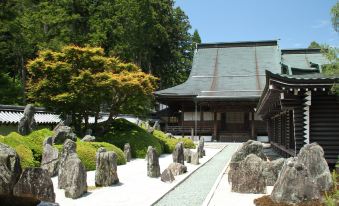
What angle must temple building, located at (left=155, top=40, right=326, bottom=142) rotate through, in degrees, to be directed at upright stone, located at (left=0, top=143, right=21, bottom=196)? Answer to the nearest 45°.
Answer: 0° — it already faces it

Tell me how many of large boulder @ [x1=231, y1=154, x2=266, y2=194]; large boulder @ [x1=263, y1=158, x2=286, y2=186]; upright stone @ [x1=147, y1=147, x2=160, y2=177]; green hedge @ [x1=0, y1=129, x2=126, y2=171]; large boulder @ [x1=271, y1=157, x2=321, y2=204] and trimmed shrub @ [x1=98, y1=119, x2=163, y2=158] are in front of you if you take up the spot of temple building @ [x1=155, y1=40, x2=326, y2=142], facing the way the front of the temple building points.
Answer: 6

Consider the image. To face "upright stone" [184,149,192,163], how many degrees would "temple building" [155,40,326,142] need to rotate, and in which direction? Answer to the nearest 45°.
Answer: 0° — it already faces it

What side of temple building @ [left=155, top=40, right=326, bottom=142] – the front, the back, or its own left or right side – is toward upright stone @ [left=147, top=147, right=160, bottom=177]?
front

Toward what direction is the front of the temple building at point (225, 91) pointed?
toward the camera

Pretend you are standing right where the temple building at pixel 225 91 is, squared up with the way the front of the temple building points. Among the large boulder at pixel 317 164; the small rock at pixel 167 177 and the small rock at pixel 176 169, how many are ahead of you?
3

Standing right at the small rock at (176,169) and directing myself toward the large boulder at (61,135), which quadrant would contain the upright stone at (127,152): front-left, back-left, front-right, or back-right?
front-right

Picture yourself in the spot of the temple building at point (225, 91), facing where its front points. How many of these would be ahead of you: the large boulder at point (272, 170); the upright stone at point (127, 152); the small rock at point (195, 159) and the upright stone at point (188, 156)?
4

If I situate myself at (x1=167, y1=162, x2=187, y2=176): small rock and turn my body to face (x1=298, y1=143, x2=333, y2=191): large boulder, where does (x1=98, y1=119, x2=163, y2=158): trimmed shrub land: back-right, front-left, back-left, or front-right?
back-left

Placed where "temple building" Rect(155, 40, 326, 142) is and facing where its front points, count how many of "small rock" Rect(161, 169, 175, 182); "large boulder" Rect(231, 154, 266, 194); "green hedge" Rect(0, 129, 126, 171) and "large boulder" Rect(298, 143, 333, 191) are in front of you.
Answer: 4

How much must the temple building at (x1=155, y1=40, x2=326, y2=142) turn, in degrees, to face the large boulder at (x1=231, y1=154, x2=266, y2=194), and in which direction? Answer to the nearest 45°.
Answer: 0° — it already faces it

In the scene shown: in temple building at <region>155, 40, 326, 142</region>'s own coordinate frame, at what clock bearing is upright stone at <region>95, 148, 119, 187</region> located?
The upright stone is roughly at 12 o'clock from the temple building.

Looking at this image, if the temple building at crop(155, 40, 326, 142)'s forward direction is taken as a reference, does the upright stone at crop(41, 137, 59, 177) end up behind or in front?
in front

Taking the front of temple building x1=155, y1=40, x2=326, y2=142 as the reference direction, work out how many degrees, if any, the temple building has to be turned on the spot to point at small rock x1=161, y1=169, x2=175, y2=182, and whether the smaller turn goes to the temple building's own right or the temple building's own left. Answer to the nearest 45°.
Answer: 0° — it already faces it

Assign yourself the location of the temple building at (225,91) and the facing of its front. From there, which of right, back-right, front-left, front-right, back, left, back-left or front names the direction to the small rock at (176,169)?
front

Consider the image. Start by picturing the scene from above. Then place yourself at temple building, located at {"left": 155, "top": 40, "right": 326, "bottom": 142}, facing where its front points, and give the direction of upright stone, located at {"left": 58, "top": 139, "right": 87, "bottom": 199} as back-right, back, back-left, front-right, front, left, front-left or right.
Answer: front

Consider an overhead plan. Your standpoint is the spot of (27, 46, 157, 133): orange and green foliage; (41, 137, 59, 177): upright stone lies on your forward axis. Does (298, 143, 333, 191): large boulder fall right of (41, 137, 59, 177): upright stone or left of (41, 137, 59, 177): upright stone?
left

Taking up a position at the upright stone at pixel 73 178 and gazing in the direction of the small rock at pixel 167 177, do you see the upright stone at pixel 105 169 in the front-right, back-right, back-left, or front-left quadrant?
front-left

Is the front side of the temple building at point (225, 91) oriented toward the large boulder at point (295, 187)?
yes

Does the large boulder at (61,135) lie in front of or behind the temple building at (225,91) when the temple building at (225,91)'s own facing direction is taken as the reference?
in front

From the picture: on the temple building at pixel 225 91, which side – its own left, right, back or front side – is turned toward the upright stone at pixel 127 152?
front

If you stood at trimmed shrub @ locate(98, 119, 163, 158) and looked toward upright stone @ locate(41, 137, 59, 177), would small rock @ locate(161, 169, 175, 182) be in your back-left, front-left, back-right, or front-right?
front-left
